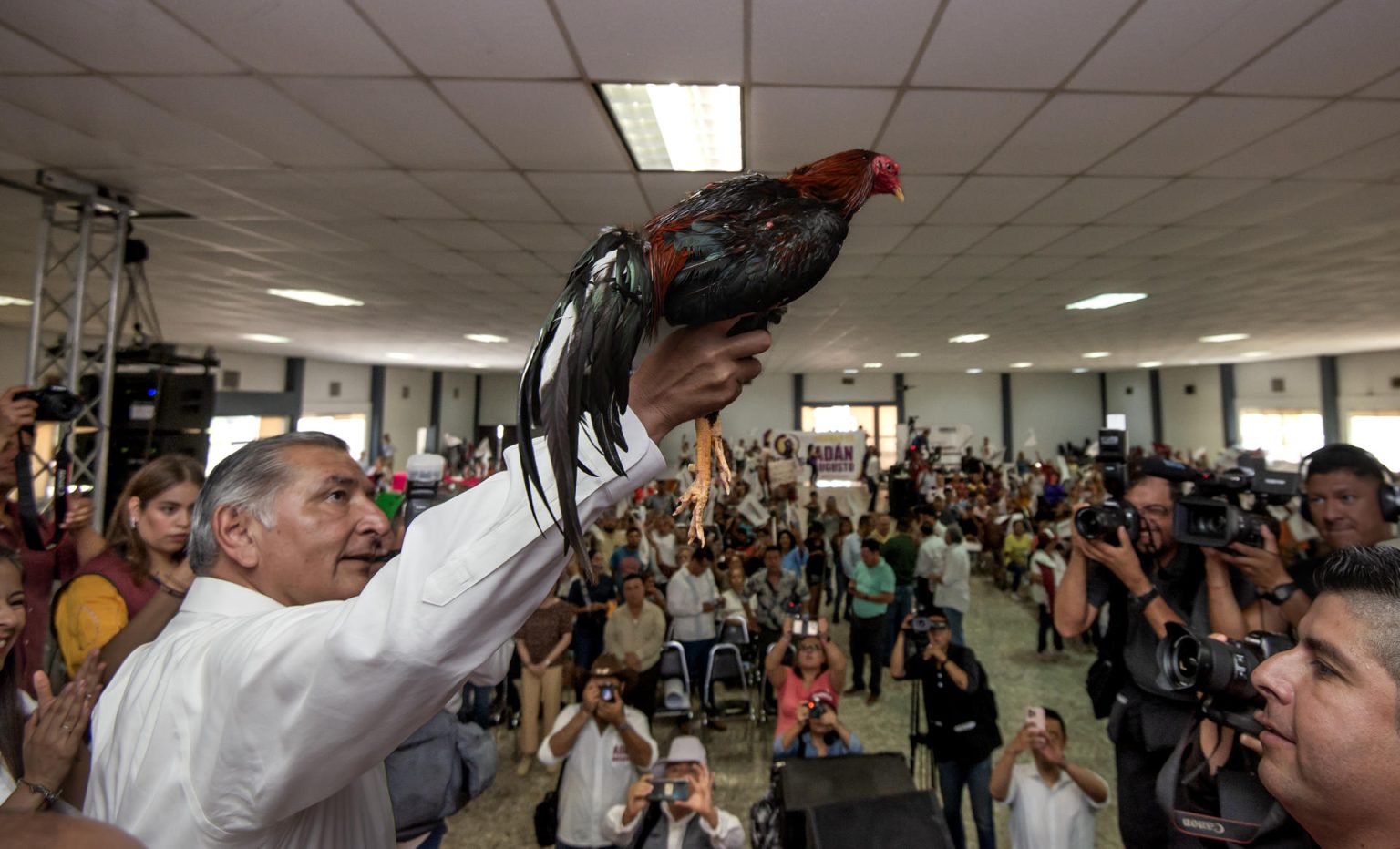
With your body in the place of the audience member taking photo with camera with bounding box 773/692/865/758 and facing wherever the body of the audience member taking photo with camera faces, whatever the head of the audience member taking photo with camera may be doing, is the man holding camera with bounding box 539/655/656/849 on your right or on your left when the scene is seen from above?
on your right

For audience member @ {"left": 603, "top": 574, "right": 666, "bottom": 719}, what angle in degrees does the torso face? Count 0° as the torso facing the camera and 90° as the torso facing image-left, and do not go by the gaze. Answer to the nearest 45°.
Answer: approximately 0°

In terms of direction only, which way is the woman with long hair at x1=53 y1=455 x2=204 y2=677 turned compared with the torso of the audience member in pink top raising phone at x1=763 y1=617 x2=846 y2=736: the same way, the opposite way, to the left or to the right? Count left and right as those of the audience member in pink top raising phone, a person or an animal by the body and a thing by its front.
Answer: to the left

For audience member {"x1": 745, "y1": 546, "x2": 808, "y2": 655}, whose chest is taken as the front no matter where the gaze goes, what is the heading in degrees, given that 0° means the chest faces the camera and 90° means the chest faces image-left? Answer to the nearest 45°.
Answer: approximately 0°

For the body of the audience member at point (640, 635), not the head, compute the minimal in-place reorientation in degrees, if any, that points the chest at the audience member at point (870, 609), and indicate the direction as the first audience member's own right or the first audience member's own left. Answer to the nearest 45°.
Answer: approximately 90° to the first audience member's own left

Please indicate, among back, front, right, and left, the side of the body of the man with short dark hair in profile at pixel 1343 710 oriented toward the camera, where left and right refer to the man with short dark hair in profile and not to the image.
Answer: left

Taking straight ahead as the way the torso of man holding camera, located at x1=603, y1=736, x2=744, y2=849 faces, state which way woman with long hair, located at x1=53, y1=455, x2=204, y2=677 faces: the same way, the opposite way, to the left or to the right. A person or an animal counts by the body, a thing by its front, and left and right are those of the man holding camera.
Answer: to the left

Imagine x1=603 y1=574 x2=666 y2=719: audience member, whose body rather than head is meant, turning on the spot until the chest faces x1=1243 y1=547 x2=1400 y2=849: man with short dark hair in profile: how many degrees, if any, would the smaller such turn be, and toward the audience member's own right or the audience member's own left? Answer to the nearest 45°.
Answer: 0° — they already face them
